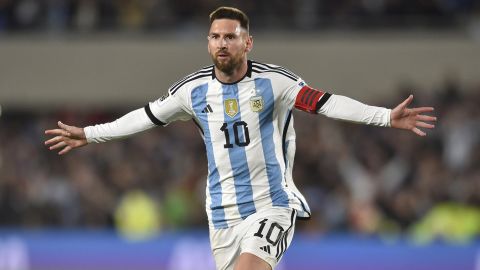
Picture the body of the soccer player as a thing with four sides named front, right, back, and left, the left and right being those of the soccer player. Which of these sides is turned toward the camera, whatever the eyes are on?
front

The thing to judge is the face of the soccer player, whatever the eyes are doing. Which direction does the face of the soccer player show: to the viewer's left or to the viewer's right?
to the viewer's left
